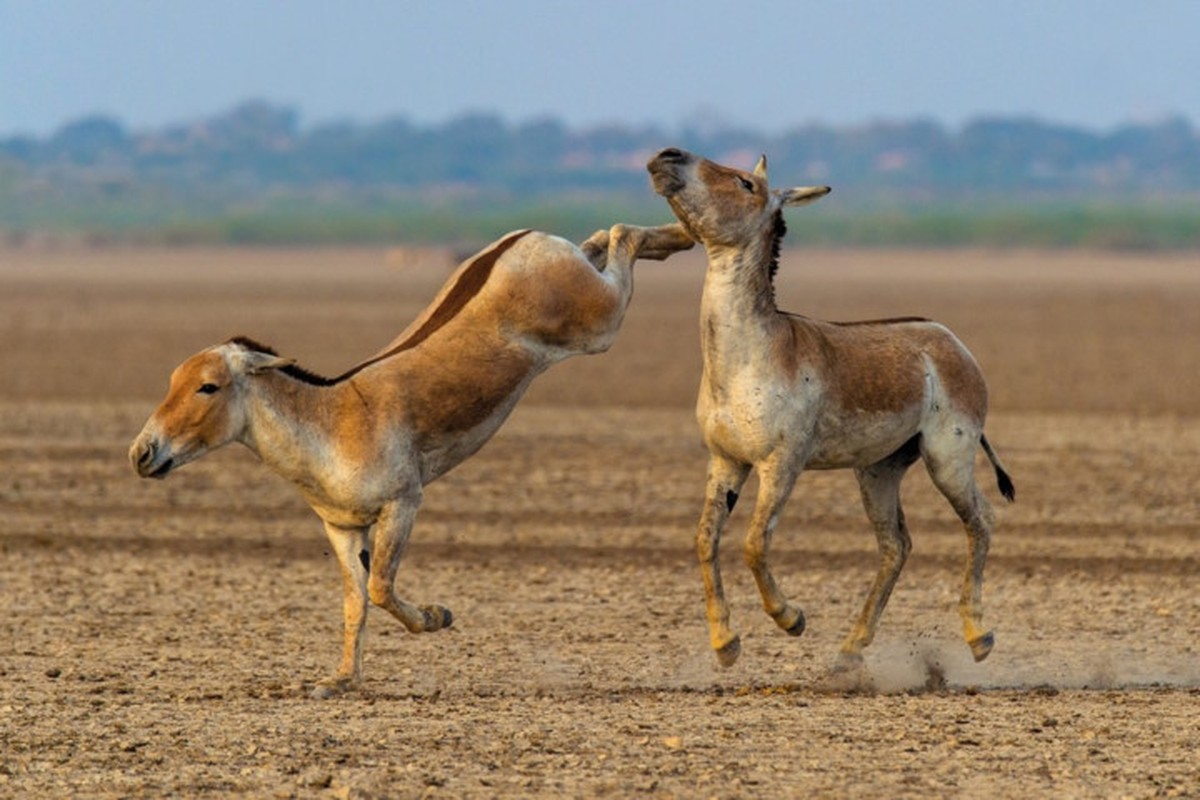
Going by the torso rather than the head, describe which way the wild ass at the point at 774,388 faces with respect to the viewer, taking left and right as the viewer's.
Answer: facing the viewer and to the left of the viewer

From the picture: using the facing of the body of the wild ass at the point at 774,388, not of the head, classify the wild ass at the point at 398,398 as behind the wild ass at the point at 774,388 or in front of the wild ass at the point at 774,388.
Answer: in front
